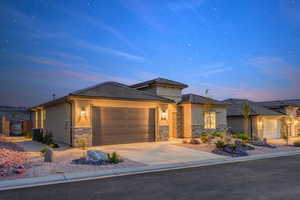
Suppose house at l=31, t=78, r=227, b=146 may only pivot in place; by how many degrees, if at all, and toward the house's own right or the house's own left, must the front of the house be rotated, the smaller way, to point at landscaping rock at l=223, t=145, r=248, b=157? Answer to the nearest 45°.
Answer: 0° — it already faces it

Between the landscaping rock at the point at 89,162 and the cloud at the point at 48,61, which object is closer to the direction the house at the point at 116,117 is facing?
the landscaping rock

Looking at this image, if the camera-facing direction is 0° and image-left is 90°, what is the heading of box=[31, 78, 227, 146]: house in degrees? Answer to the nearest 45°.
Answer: approximately 315°

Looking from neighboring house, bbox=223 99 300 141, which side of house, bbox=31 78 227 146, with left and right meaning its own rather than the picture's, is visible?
left

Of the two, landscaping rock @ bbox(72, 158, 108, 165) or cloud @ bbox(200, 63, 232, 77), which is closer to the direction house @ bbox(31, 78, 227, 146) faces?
the landscaping rock

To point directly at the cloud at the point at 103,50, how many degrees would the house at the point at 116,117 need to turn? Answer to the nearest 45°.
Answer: approximately 135° to its left

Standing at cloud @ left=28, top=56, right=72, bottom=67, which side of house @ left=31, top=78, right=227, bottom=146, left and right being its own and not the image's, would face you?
back

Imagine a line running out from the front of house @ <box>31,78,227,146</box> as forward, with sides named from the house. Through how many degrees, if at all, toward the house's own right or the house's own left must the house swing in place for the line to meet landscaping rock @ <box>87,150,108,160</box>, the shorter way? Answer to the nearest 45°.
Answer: approximately 45° to the house's own right
